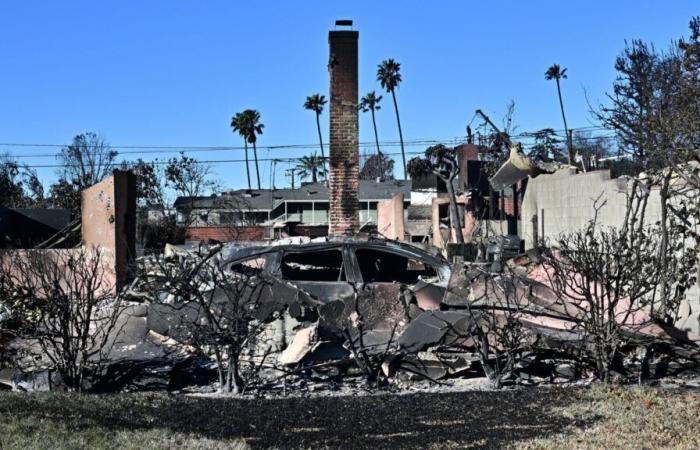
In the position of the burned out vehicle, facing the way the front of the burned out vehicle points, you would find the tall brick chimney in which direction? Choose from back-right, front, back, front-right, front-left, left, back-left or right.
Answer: left

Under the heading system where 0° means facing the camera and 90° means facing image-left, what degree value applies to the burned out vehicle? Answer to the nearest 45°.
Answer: approximately 270°

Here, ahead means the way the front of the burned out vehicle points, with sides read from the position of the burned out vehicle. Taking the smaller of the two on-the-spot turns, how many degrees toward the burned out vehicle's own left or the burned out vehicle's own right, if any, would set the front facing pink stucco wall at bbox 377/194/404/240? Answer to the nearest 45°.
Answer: approximately 90° to the burned out vehicle's own left

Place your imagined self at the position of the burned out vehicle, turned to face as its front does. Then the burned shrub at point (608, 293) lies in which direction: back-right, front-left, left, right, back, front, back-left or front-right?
front-right

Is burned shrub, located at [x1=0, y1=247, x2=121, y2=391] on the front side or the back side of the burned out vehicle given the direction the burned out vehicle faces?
on the back side

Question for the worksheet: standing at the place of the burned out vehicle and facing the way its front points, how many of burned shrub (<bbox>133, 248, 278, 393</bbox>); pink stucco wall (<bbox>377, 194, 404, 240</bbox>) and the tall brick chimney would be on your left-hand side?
2

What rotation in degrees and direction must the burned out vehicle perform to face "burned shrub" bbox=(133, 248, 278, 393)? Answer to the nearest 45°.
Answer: approximately 135° to its right

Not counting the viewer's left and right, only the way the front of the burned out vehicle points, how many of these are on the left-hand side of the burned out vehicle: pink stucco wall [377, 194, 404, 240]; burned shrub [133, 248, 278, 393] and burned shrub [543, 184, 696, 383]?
1

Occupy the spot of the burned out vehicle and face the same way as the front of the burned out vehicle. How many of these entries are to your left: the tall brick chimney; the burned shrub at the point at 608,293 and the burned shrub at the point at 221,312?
1

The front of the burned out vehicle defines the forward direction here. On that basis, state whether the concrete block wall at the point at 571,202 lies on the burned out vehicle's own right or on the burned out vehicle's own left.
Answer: on the burned out vehicle's own left

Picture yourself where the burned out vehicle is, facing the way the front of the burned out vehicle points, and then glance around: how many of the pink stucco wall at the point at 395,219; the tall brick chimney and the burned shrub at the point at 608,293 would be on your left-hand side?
2

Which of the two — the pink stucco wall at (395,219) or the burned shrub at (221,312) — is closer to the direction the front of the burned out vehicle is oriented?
the pink stucco wall

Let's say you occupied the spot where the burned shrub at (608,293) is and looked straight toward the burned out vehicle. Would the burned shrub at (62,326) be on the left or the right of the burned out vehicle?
left
